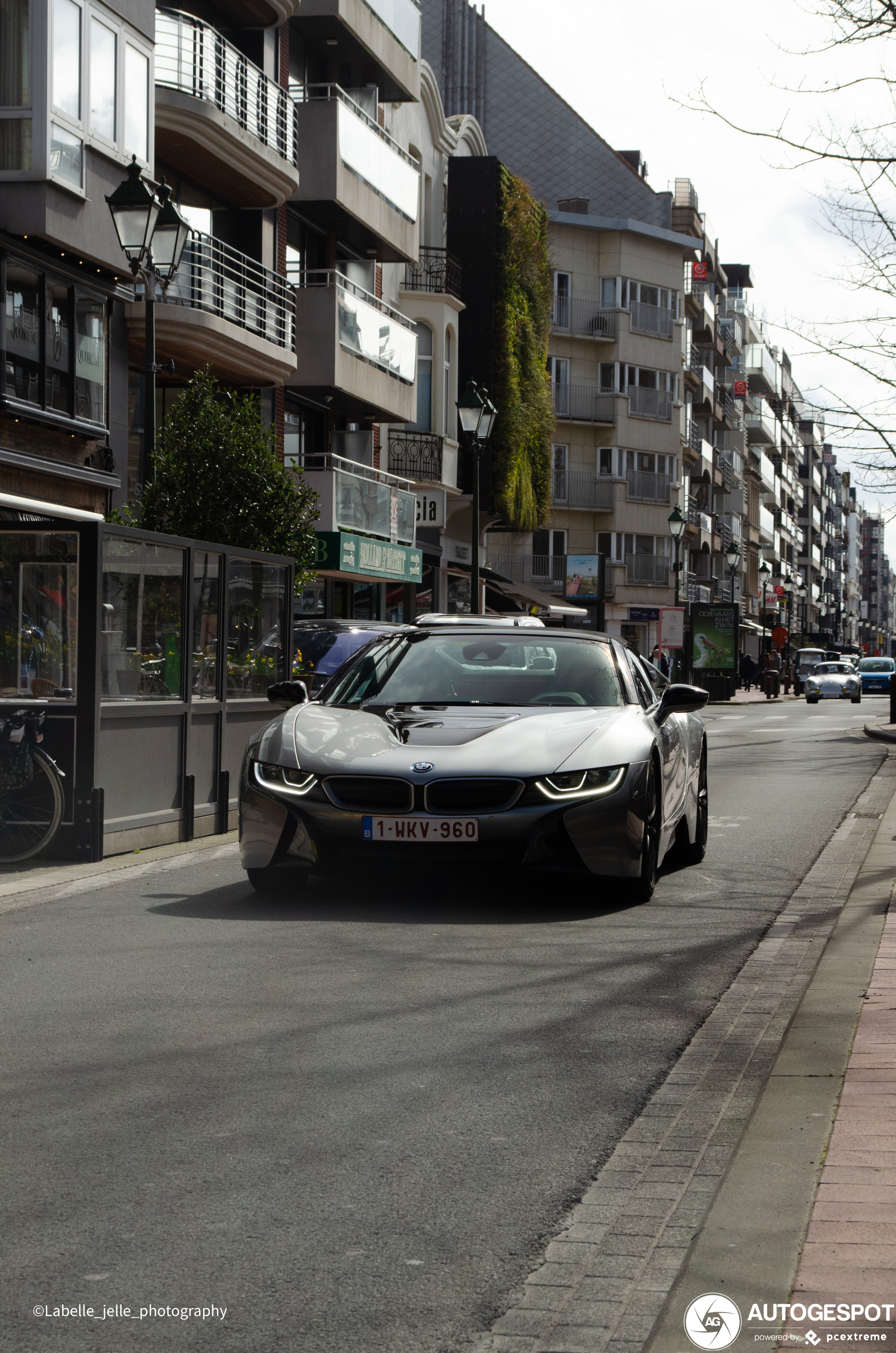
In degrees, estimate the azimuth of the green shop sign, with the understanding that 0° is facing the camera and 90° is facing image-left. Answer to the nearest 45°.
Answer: approximately 315°

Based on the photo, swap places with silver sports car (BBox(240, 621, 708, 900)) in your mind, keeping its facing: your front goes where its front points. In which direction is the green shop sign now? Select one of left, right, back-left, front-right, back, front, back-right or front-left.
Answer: back

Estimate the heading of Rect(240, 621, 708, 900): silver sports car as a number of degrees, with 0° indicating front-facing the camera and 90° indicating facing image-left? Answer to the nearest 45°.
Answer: approximately 0°
